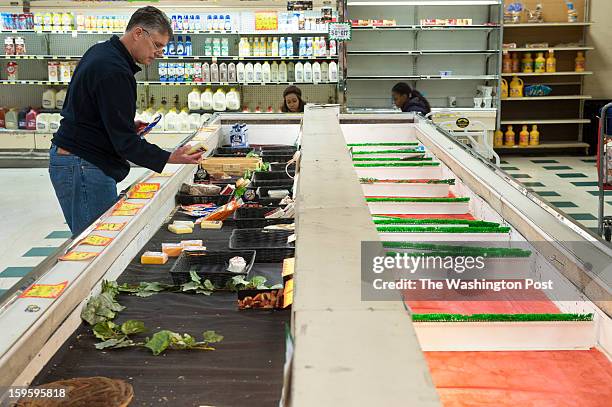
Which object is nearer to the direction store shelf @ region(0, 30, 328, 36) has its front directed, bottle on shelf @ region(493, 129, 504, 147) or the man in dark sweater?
the man in dark sweater

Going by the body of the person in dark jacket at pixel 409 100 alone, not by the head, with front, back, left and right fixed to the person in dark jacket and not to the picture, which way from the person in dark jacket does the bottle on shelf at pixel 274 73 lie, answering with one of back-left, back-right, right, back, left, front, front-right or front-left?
front-right

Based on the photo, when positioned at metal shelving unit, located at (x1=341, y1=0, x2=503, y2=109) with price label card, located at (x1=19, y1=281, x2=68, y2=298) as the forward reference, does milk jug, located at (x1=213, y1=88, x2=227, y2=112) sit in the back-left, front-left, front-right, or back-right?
front-right

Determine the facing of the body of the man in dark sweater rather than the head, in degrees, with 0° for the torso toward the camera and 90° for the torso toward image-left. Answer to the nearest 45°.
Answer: approximately 270°

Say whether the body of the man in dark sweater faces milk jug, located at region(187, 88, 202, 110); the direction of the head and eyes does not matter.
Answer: no

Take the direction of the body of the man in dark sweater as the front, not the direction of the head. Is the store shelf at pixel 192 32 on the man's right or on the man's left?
on the man's left

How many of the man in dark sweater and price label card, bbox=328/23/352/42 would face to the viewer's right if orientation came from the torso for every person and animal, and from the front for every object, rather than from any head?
1

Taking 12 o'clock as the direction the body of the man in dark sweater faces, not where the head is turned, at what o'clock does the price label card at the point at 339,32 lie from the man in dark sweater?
The price label card is roughly at 10 o'clock from the man in dark sweater.

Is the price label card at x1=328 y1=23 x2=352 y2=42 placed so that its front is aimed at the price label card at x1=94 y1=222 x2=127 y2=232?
yes

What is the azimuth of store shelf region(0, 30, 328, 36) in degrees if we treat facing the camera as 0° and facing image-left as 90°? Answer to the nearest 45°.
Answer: approximately 0°

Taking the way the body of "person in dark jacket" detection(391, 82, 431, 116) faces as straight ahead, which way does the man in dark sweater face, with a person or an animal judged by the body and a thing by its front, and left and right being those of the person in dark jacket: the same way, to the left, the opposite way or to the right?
the opposite way

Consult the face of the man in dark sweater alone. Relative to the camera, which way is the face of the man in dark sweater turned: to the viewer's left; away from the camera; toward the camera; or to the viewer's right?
to the viewer's right

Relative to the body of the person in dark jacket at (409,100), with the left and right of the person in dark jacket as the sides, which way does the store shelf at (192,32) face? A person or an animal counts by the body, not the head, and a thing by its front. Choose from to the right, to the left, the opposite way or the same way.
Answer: to the left

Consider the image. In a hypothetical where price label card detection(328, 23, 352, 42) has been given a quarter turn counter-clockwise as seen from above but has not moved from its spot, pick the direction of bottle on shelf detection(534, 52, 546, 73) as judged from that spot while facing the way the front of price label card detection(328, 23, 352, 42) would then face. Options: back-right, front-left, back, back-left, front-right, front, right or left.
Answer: front-left

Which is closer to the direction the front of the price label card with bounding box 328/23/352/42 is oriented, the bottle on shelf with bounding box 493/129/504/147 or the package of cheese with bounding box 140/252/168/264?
the package of cheese

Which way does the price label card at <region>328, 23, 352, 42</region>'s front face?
toward the camera

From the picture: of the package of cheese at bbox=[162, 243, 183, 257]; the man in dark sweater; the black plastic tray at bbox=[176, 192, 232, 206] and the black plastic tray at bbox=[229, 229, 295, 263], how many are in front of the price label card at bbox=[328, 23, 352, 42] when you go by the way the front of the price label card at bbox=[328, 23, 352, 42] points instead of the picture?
4

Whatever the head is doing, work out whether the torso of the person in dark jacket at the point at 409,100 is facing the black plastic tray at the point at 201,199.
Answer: no

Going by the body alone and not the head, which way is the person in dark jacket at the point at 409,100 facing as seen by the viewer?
to the viewer's left

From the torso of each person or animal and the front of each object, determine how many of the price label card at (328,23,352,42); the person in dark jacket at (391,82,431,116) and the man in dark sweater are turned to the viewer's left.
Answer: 1
